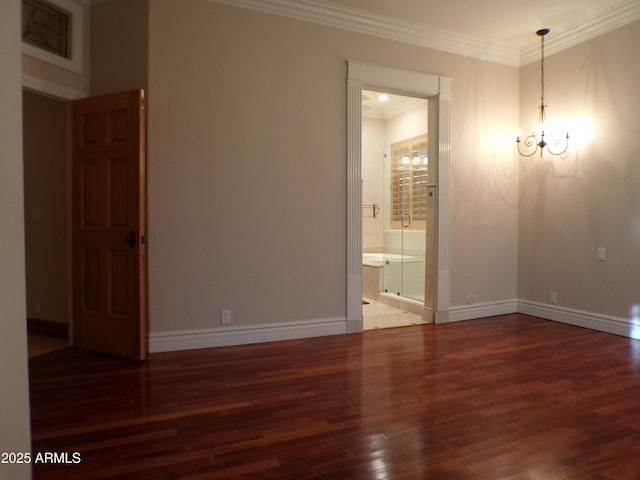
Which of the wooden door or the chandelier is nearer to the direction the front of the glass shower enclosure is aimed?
the wooden door

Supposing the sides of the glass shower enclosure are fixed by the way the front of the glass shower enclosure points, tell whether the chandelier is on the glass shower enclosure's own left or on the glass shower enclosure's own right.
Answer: on the glass shower enclosure's own left

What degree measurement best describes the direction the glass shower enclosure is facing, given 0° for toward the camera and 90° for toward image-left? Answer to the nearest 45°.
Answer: approximately 45°

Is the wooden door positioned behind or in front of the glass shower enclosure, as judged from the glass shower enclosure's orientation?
in front
